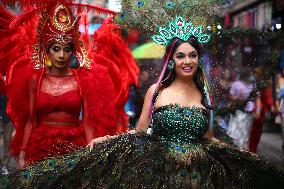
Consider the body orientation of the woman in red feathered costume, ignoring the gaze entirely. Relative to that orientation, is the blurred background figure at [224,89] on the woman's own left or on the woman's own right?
on the woman's own left

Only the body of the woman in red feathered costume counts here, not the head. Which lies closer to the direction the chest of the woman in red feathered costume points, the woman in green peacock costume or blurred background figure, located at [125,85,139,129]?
the woman in green peacock costume

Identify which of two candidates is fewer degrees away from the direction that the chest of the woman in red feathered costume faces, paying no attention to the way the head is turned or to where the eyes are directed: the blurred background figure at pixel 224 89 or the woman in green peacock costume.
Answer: the woman in green peacock costume

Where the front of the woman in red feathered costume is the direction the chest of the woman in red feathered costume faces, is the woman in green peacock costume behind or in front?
in front

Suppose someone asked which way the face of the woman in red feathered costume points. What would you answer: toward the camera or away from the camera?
toward the camera

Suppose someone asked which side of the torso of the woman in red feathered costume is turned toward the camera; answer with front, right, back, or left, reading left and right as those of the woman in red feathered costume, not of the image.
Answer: front

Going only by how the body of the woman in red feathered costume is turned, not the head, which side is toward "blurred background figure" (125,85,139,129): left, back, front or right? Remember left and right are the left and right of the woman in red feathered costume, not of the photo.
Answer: back

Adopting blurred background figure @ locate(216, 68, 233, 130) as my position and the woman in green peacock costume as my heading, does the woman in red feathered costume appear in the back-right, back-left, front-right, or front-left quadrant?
front-right

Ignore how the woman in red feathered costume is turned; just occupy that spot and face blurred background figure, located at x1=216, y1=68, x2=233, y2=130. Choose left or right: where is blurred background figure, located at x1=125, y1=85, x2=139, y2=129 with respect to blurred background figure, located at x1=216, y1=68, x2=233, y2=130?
left
